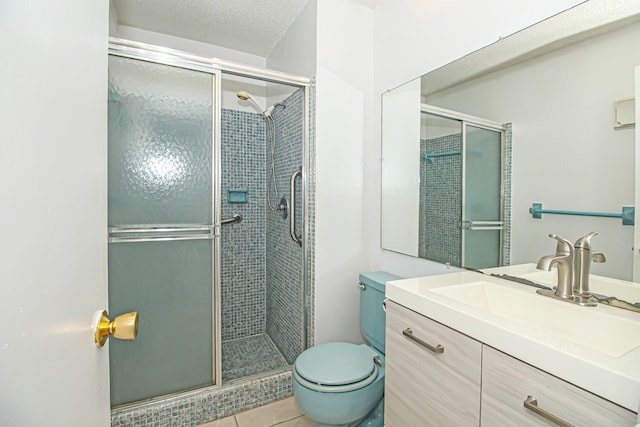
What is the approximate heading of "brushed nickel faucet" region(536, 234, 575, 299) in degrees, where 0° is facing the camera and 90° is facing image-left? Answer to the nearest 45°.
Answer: approximately 45°

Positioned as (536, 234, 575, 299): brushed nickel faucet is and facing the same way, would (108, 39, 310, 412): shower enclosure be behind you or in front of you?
in front

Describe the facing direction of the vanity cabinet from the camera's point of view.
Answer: facing the viewer and to the left of the viewer

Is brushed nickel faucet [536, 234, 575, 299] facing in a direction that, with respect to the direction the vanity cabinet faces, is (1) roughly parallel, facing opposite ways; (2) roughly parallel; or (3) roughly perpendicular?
roughly parallel

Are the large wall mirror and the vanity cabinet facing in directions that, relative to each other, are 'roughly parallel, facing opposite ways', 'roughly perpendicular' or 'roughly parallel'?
roughly parallel

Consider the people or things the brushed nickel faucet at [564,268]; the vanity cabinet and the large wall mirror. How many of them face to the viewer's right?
0

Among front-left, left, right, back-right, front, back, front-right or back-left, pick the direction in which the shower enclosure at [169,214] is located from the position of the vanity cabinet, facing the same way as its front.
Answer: front-right
